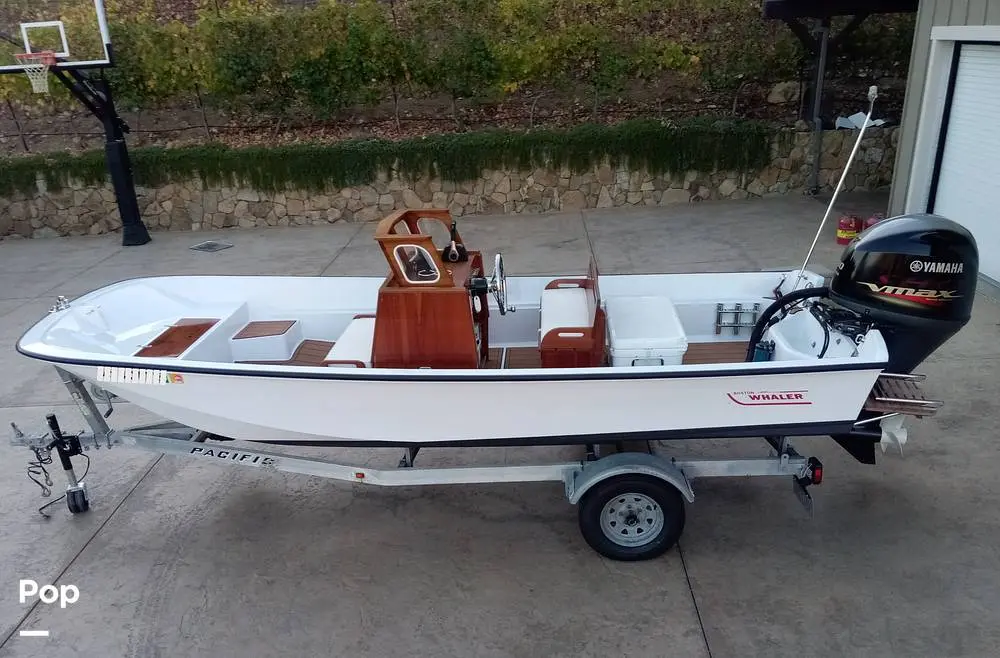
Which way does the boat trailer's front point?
to the viewer's left

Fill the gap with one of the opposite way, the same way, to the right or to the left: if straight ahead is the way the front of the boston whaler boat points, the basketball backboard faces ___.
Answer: to the left

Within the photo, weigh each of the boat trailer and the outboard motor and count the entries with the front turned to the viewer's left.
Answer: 2

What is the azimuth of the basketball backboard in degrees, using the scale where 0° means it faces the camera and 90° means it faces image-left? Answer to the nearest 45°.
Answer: approximately 45°

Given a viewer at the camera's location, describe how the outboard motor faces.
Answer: facing to the left of the viewer

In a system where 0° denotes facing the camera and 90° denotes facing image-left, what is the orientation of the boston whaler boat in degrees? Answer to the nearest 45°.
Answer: approximately 90°

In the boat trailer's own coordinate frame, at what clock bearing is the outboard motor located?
The outboard motor is roughly at 6 o'clock from the boat trailer.

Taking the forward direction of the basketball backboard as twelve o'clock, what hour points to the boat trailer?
The boat trailer is roughly at 10 o'clock from the basketball backboard.

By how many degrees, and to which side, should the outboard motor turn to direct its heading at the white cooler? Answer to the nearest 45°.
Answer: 0° — it already faces it

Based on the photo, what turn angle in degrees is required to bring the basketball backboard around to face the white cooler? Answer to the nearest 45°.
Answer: approximately 45° to its left
